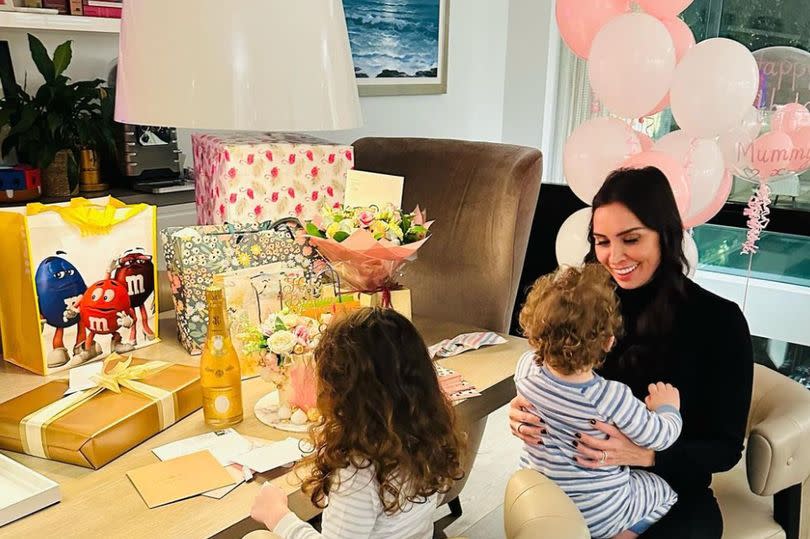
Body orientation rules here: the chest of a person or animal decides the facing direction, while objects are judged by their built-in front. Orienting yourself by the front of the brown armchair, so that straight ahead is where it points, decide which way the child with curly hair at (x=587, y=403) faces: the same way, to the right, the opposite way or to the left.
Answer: the opposite way

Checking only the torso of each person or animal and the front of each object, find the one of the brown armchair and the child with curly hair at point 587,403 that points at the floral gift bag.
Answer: the brown armchair

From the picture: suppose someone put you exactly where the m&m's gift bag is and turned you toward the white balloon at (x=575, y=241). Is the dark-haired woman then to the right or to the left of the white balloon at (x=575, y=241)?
right

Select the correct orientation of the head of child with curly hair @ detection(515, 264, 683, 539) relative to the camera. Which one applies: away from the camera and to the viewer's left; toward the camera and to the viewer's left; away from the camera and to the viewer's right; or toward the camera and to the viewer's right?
away from the camera and to the viewer's right

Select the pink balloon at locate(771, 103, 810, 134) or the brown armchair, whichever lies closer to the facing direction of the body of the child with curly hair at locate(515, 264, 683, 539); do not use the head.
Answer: the pink balloon

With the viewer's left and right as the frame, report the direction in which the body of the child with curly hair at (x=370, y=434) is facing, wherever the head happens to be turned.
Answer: facing away from the viewer and to the left of the viewer

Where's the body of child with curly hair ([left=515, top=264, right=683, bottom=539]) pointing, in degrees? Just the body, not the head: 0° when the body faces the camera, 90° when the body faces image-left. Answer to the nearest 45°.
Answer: approximately 225°
